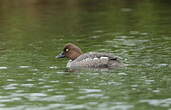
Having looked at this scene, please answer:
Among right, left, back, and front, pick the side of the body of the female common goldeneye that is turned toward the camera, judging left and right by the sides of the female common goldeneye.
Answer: left
